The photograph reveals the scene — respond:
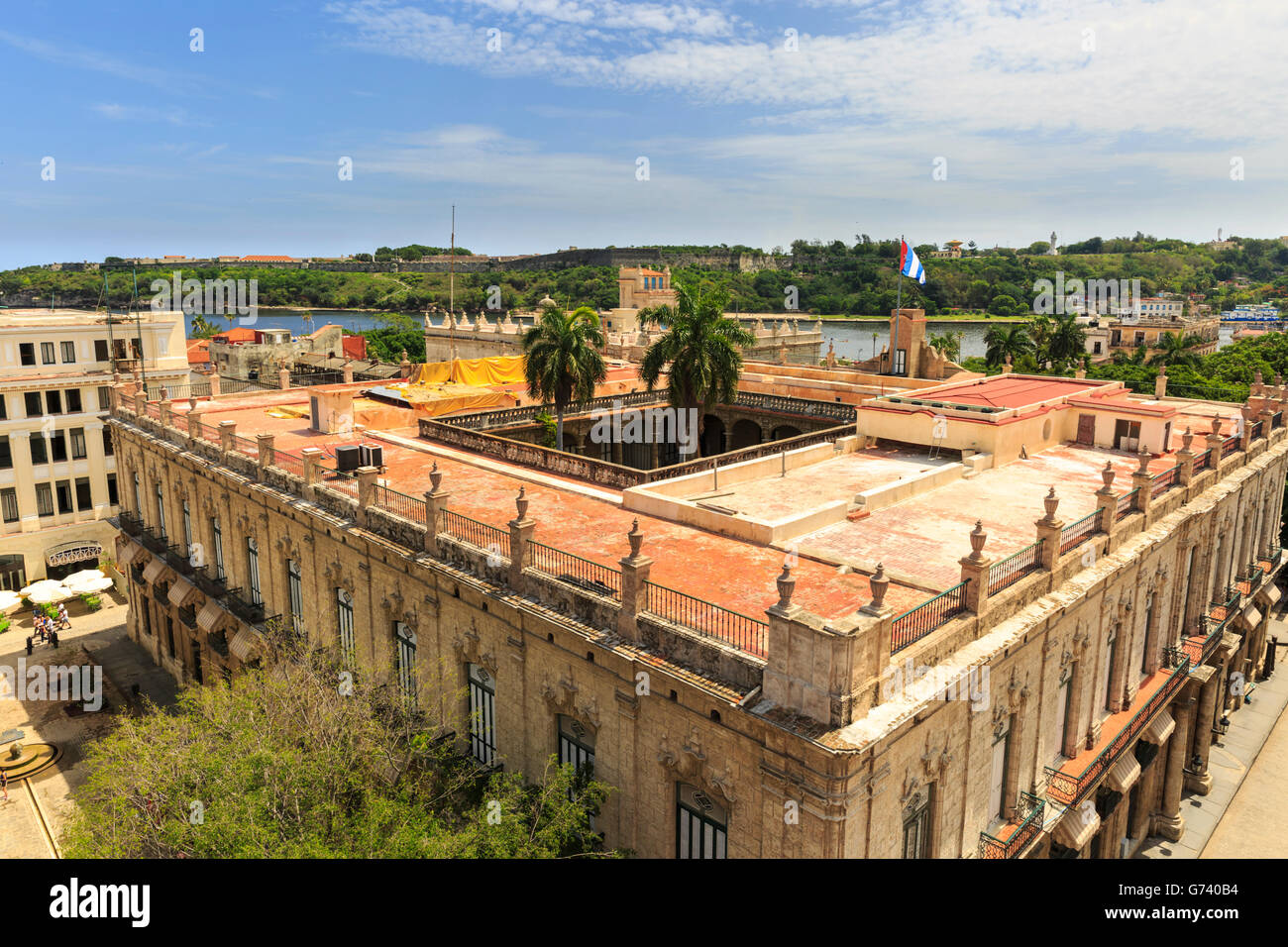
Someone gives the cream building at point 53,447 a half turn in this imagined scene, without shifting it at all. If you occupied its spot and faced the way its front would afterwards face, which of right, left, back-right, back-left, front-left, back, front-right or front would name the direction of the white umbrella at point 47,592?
back-left

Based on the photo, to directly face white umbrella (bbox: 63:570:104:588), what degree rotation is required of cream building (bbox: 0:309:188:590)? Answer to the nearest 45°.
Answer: approximately 45° to its right

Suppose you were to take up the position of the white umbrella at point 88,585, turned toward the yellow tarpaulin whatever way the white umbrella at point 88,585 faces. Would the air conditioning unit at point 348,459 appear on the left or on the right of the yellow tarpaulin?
right

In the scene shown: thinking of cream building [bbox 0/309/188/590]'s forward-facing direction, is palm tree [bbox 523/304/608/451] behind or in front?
in front

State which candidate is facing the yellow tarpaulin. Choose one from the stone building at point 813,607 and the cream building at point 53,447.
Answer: the cream building at point 53,447

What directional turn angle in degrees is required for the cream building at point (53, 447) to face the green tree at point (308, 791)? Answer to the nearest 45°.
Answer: approximately 45° to its right
